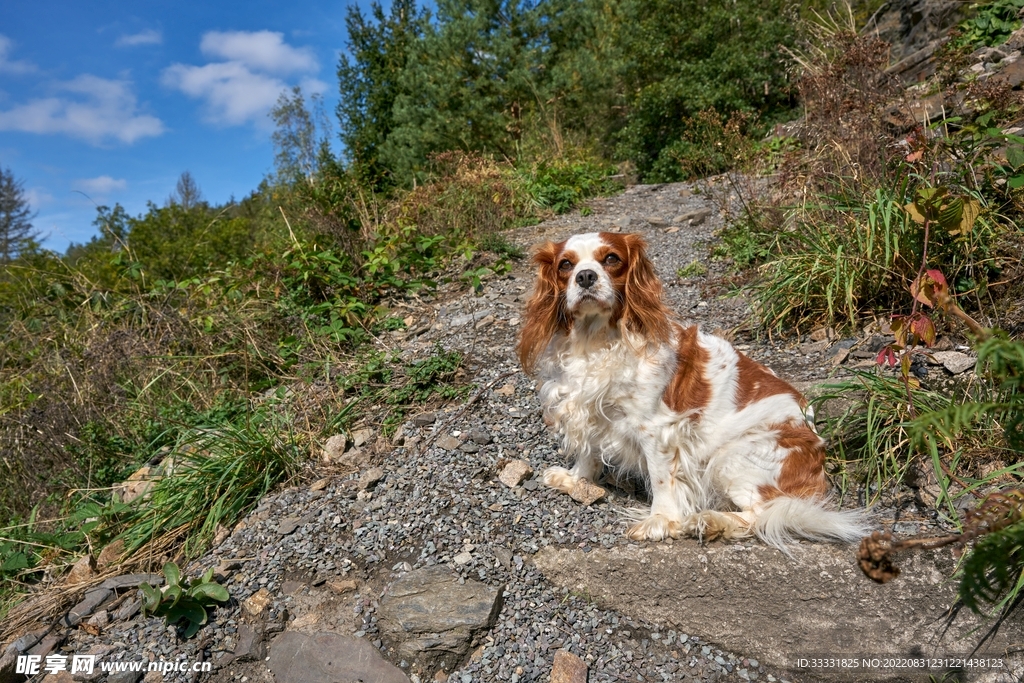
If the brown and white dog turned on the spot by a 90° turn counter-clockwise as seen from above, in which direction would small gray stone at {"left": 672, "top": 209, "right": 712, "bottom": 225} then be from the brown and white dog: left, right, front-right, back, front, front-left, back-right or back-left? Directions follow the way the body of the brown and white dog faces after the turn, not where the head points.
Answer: back-left

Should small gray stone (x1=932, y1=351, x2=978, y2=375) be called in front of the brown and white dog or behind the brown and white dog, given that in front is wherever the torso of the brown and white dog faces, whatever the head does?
behind

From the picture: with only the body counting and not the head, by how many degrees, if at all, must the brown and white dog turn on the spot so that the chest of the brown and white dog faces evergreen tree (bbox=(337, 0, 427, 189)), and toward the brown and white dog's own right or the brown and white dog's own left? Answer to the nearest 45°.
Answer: approximately 90° to the brown and white dog's own right

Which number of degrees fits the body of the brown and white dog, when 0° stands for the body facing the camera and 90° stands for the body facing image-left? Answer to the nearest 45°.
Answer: approximately 45°

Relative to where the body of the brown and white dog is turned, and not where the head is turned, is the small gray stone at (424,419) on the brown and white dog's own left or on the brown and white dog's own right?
on the brown and white dog's own right

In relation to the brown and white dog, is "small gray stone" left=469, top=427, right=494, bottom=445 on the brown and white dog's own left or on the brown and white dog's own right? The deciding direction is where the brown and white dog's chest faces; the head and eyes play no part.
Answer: on the brown and white dog's own right

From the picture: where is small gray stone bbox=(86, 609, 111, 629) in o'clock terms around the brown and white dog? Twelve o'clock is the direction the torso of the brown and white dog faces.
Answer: The small gray stone is roughly at 1 o'clock from the brown and white dog.

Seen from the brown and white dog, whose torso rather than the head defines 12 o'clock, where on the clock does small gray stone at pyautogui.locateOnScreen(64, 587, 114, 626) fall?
The small gray stone is roughly at 1 o'clock from the brown and white dog.

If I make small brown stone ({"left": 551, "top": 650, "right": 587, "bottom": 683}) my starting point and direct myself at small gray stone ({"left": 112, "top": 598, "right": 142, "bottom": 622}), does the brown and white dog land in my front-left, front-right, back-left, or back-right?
back-right

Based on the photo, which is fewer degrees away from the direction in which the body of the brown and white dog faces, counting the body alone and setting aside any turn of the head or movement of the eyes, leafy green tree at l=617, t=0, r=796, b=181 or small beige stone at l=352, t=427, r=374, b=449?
the small beige stone
